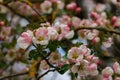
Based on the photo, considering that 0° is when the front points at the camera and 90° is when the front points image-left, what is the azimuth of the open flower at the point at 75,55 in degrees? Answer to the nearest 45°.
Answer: approximately 0°

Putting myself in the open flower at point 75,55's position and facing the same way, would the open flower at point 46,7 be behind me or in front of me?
behind

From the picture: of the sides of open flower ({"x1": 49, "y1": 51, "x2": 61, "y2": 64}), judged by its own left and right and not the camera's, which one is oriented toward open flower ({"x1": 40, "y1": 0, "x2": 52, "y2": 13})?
back

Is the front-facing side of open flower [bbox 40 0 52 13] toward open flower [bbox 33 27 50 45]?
yes
